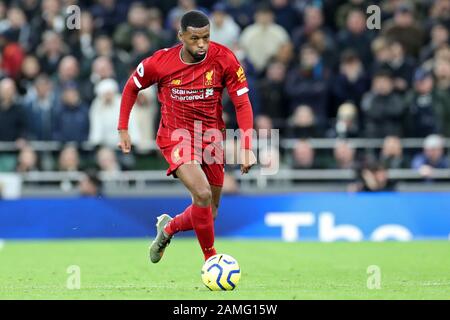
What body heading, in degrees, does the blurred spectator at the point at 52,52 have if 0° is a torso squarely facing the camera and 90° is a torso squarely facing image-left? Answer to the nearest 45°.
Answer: approximately 0°

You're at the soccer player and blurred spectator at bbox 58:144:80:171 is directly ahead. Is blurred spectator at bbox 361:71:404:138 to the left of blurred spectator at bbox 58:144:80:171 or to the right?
right
